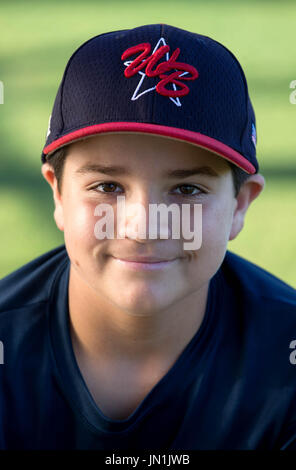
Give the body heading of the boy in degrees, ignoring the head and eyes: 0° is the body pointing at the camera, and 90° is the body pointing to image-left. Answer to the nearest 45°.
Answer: approximately 0°
